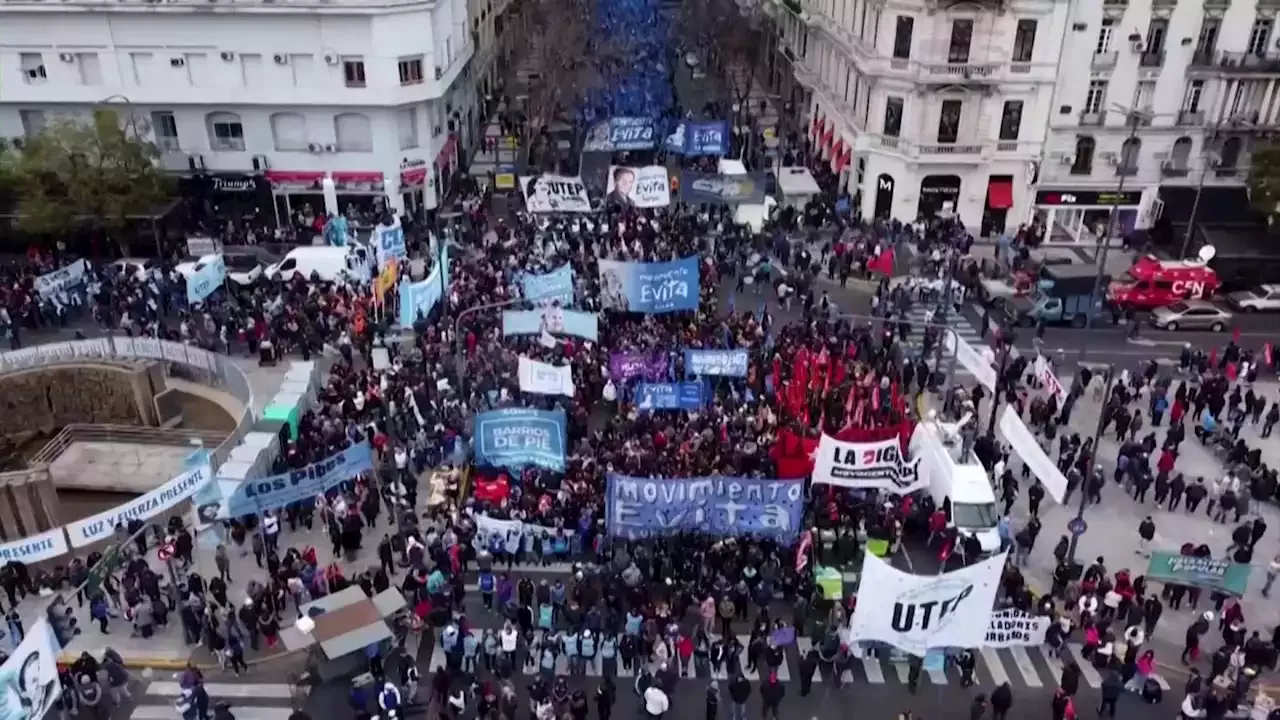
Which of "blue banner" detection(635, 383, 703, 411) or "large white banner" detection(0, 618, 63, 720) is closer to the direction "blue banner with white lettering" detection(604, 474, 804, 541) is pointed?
the large white banner

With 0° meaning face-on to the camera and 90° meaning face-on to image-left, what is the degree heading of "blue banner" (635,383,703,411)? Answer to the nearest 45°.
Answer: approximately 0°

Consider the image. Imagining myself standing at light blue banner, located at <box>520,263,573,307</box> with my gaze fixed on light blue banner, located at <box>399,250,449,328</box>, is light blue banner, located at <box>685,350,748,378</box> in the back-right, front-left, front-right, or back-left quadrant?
back-left

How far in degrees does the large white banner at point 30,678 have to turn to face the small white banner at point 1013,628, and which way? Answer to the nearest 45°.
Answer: approximately 45° to its left

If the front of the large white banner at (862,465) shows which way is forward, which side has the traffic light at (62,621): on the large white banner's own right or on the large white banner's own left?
on the large white banner's own right

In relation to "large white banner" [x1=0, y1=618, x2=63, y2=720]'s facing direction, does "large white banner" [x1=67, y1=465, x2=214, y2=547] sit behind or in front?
behind

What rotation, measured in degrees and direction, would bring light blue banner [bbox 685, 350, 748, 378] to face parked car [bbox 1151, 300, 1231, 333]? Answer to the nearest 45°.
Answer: approximately 135° to its left

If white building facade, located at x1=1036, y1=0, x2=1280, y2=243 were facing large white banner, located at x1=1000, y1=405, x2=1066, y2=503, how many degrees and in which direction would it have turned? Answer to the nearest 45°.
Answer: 0° — it already faces it

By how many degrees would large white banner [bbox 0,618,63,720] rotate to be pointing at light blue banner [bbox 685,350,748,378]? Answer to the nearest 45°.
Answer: approximately 90° to its left

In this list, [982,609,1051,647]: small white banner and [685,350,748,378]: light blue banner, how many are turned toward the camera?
2

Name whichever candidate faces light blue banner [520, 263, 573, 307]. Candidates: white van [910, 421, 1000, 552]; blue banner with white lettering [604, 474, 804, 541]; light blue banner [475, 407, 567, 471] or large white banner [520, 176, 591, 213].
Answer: the large white banner
